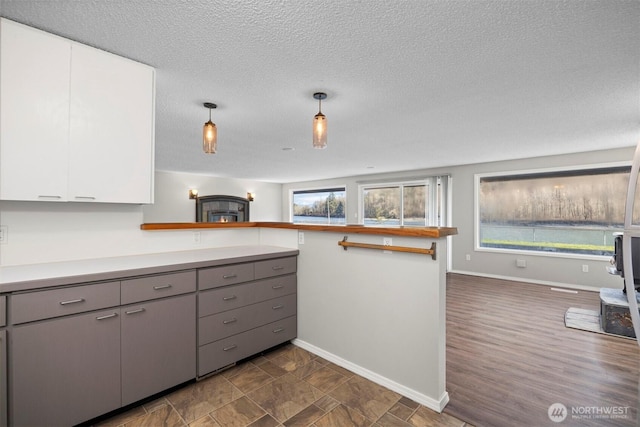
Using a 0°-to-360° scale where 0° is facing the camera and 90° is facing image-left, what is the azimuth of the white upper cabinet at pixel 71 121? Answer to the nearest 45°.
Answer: approximately 315°

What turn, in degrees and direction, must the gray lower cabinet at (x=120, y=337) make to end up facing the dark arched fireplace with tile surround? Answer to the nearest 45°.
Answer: approximately 135° to its left

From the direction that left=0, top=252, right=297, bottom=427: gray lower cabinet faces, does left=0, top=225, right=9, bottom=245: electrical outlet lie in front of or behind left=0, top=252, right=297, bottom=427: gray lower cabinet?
behind
